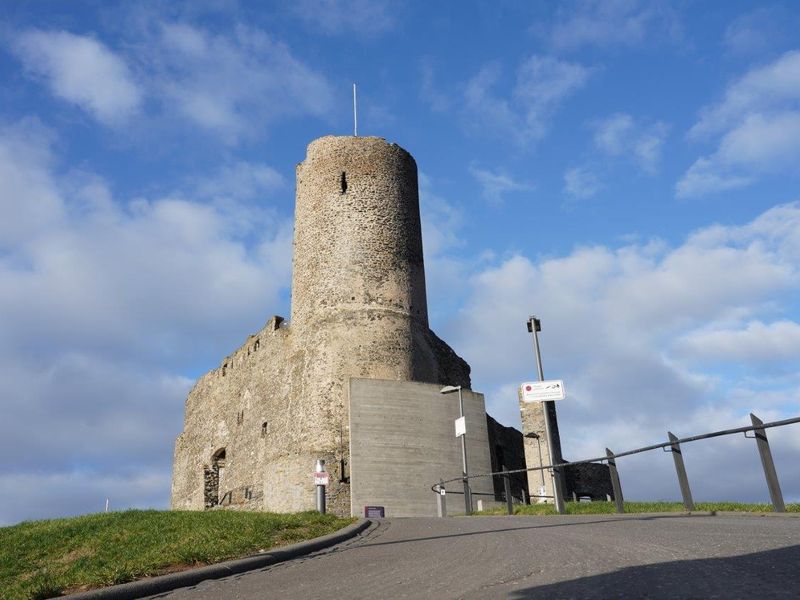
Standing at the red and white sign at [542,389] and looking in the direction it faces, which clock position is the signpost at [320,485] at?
The signpost is roughly at 2 o'clock from the red and white sign.

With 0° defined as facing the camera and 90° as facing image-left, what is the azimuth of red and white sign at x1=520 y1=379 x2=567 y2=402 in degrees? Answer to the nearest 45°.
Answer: approximately 0°

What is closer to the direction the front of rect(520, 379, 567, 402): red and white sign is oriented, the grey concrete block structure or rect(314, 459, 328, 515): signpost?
the signpost

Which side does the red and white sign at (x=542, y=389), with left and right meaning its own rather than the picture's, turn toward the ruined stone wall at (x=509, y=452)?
back

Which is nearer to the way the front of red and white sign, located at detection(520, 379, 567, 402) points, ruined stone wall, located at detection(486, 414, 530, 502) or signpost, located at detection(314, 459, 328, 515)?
the signpost

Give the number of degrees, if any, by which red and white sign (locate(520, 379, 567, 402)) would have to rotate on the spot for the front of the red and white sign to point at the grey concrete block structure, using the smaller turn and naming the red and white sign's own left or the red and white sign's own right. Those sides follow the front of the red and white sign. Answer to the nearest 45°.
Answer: approximately 135° to the red and white sign's own right
